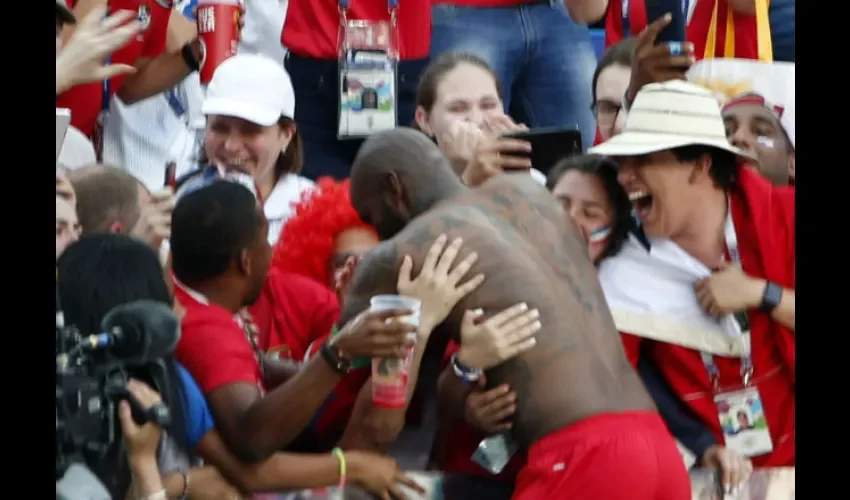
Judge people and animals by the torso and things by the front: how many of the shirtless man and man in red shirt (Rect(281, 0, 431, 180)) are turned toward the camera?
1

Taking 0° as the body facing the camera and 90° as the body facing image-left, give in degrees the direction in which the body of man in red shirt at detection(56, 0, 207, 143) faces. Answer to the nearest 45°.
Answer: approximately 45°

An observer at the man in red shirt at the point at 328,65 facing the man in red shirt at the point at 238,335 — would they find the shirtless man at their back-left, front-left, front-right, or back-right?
front-left

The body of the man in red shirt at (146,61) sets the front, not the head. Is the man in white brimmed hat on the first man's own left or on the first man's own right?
on the first man's own left

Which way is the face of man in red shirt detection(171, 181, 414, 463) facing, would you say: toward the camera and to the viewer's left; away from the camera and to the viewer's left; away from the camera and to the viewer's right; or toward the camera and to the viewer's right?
away from the camera and to the viewer's right

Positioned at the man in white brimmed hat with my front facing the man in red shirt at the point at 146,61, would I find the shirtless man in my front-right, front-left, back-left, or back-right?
front-left

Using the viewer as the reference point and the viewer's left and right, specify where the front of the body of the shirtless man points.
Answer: facing away from the viewer and to the left of the viewer

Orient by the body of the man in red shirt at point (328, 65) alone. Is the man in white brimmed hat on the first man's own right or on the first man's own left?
on the first man's own left

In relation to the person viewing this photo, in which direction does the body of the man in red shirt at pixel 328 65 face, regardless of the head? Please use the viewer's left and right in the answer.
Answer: facing the viewer

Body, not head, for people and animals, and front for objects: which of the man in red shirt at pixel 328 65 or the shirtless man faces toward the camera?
the man in red shirt

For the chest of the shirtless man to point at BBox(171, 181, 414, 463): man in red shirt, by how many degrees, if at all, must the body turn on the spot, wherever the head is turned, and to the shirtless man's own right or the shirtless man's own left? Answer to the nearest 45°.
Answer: approximately 45° to the shirtless man's own left
